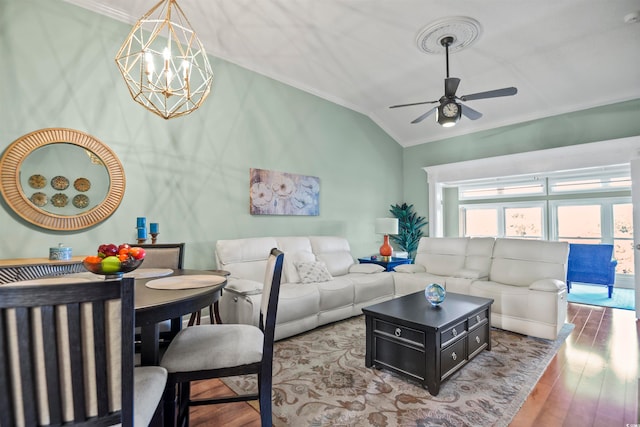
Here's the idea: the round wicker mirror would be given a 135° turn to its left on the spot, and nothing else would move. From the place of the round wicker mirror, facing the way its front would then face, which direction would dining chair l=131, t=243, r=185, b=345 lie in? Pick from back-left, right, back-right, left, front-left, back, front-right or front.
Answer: right

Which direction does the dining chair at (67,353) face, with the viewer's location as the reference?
facing away from the viewer and to the right of the viewer

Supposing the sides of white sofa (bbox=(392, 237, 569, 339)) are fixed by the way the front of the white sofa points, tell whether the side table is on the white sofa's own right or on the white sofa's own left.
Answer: on the white sofa's own right

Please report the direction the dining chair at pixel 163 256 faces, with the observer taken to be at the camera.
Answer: facing the viewer and to the left of the viewer

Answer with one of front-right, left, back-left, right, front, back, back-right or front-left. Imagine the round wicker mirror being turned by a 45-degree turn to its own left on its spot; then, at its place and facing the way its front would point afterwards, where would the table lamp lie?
front-left

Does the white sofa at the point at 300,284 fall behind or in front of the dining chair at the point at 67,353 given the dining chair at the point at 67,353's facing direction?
in front

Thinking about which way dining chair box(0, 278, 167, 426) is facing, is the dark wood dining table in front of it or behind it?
in front

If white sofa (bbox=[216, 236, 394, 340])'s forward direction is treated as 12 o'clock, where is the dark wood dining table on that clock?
The dark wood dining table is roughly at 2 o'clock from the white sofa.

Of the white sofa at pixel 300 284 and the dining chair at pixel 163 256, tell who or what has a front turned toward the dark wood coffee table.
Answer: the white sofa

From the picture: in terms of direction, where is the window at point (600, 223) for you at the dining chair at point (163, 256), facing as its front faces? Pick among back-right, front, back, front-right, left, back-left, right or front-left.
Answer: back-left

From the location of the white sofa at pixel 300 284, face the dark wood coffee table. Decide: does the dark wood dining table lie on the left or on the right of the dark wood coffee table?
right

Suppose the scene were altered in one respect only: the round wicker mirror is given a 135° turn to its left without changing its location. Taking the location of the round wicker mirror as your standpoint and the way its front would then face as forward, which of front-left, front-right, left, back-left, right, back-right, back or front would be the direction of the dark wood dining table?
back-right

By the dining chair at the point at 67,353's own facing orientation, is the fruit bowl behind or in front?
in front

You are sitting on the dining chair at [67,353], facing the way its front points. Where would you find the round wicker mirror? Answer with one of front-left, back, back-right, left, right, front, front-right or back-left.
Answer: front-left

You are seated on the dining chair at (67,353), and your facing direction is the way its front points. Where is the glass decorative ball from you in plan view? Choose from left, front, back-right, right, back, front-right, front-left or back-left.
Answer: front-right

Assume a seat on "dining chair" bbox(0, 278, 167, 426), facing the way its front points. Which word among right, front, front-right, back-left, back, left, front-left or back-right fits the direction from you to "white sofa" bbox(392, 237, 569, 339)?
front-right

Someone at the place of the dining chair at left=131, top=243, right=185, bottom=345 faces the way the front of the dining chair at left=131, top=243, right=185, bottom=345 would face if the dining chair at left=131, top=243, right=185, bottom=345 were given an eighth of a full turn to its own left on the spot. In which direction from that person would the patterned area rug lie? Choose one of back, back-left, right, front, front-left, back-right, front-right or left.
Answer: front-left
